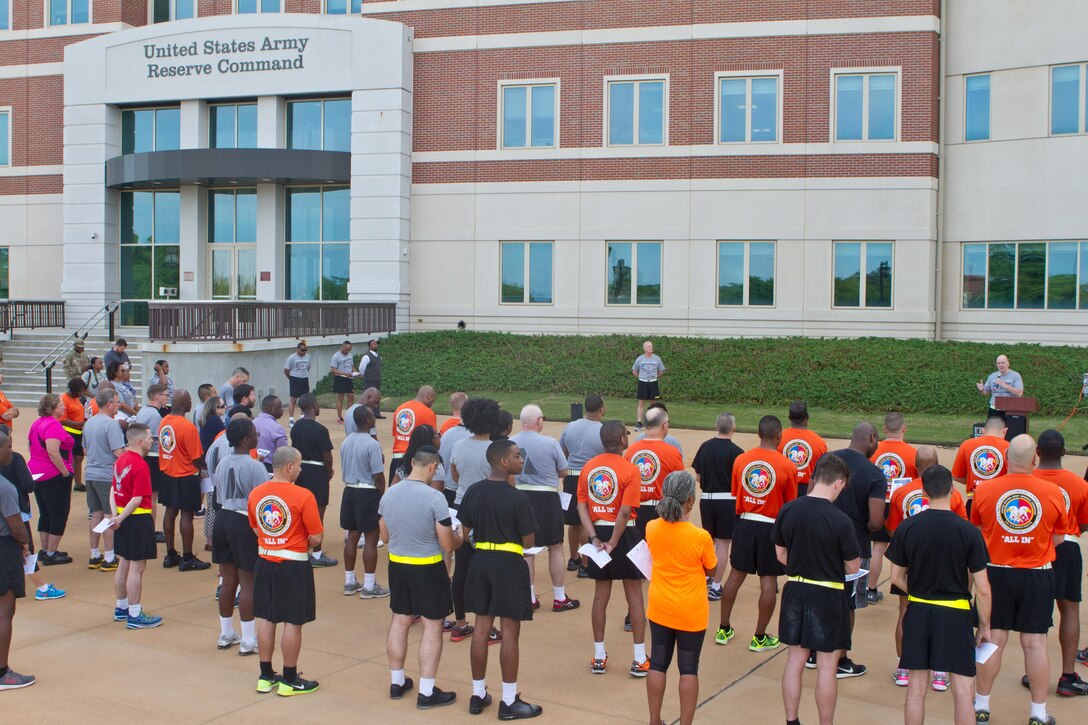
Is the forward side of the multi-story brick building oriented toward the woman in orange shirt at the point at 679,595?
yes

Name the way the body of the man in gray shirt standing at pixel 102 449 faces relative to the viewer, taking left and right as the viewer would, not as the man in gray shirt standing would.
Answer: facing away from the viewer and to the right of the viewer

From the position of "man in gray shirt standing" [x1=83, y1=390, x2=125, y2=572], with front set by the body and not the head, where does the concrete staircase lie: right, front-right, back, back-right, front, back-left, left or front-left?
front-left

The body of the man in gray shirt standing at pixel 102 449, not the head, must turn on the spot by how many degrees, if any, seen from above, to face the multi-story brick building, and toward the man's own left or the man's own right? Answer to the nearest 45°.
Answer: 0° — they already face it

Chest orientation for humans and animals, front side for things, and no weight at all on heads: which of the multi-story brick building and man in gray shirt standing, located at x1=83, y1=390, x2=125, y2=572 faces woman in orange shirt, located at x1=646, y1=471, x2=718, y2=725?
the multi-story brick building

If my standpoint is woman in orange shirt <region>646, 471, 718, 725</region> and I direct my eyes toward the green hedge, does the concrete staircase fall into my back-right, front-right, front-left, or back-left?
front-left

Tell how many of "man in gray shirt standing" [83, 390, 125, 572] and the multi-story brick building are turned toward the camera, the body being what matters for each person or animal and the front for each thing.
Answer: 1

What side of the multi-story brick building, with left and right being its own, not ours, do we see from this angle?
front

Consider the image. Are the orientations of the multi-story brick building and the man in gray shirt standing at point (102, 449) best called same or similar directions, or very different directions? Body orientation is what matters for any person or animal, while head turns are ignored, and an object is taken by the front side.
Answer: very different directions

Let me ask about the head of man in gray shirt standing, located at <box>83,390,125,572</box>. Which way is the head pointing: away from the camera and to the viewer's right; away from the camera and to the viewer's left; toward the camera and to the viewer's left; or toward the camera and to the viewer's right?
away from the camera and to the viewer's right
